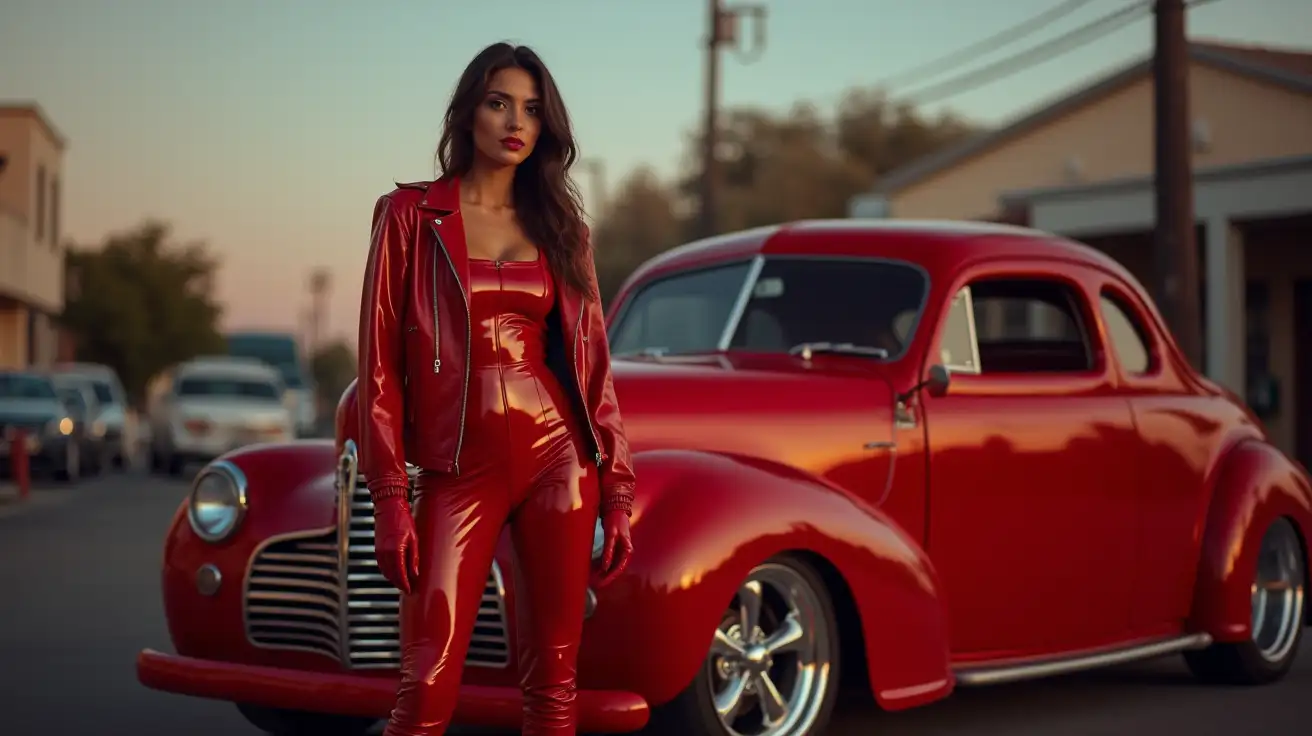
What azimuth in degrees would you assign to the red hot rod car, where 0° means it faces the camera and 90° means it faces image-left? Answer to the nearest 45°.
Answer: approximately 45°

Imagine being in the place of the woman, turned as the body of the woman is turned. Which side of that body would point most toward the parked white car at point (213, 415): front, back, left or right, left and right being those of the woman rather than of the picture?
back

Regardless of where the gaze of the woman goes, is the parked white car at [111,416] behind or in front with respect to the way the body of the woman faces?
behind

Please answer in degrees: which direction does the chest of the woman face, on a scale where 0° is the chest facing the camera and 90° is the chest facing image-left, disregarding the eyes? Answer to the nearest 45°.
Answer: approximately 0°

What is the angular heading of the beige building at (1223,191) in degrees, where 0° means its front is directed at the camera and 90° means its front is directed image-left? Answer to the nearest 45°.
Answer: approximately 45°
